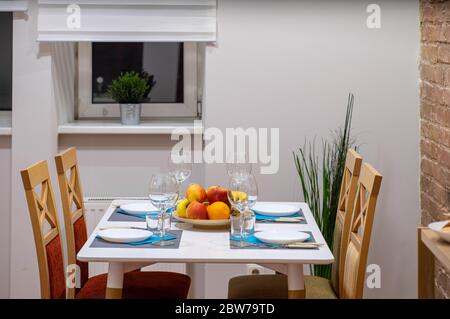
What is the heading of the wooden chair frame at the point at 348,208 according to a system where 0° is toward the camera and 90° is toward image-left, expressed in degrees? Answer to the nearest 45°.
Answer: approximately 90°

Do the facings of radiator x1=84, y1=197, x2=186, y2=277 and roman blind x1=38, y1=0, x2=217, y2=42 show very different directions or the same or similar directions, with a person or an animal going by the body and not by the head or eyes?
same or similar directions

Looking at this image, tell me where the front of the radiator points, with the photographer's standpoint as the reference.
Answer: facing the viewer

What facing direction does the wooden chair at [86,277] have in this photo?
to the viewer's right

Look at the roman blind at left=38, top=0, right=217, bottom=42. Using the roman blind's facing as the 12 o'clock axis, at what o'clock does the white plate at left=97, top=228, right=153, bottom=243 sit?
The white plate is roughly at 12 o'clock from the roman blind.

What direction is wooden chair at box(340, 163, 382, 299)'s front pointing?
to the viewer's left

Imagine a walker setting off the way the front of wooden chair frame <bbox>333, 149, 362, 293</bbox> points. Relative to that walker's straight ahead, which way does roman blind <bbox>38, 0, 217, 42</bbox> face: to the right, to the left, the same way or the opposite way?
to the left

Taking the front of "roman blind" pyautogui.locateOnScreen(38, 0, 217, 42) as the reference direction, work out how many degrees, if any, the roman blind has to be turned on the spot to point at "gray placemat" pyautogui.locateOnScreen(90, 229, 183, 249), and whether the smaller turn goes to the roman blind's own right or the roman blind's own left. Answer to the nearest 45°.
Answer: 0° — it already faces it

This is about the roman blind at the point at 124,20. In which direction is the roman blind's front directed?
toward the camera

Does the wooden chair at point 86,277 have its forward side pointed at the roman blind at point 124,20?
no

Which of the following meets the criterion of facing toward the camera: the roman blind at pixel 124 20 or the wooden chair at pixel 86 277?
the roman blind
